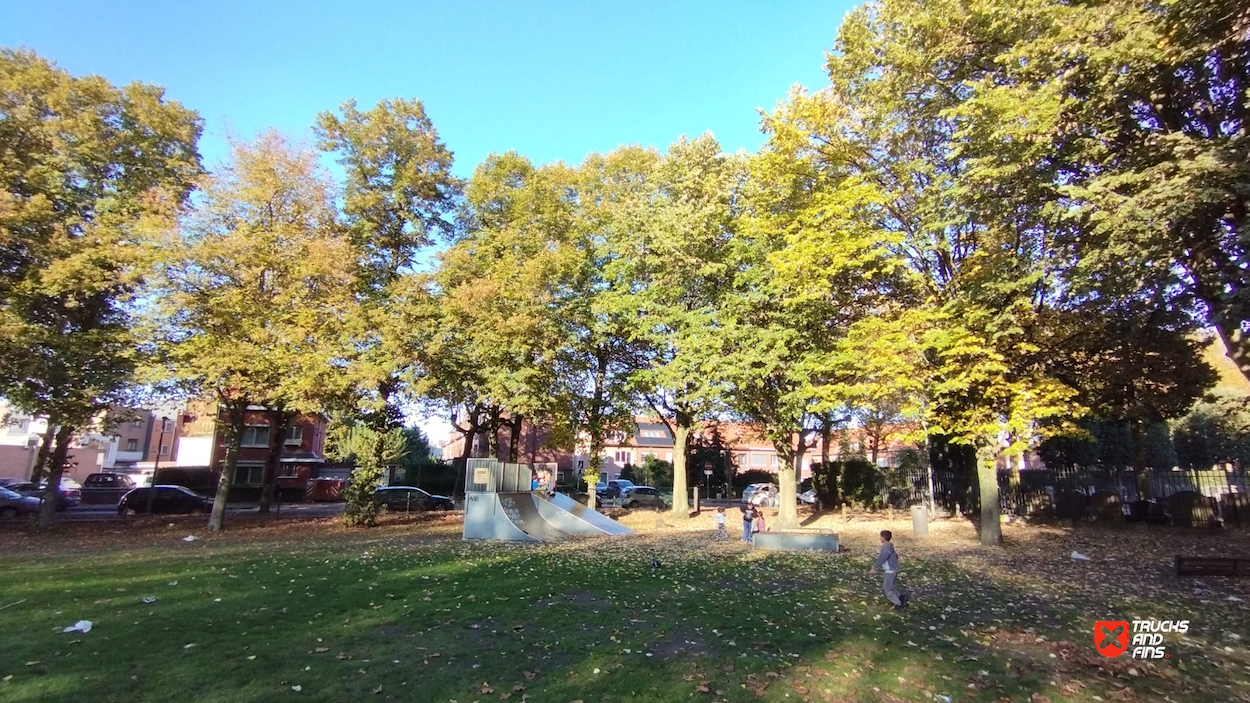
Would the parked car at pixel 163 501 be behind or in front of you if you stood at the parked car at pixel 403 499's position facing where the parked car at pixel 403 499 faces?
behind

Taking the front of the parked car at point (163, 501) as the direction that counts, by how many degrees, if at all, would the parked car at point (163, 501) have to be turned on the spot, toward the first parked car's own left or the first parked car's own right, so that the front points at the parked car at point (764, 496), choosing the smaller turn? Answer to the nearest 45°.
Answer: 0° — it already faces it

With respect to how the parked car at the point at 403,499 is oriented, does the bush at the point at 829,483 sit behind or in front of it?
in front

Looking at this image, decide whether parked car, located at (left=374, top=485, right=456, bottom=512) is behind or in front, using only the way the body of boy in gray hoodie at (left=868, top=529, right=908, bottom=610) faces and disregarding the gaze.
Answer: in front

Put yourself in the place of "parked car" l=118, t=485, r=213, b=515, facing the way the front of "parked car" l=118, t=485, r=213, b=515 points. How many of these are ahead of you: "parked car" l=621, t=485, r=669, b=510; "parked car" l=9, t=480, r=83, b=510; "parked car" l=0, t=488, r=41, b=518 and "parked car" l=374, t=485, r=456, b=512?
2

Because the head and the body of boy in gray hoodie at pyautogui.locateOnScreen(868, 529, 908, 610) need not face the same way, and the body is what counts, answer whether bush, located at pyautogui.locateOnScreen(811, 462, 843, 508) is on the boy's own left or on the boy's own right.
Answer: on the boy's own right

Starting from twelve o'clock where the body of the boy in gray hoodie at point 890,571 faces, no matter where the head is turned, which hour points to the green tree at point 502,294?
The green tree is roughly at 1 o'clock from the boy in gray hoodie.

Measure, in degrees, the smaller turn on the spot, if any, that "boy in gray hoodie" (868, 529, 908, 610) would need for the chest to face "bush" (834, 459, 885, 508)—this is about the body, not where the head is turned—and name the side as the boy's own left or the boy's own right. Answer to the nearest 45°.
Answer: approximately 90° to the boy's own right

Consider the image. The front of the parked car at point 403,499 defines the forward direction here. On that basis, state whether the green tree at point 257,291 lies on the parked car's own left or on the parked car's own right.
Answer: on the parked car's own right

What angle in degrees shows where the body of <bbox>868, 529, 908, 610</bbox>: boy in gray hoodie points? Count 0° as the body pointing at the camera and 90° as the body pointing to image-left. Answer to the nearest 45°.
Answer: approximately 90°

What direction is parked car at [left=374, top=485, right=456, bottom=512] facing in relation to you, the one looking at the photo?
facing to the right of the viewer

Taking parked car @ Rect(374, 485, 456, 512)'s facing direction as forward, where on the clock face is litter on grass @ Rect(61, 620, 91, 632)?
The litter on grass is roughly at 3 o'clock from the parked car.

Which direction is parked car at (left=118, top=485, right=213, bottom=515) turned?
to the viewer's right

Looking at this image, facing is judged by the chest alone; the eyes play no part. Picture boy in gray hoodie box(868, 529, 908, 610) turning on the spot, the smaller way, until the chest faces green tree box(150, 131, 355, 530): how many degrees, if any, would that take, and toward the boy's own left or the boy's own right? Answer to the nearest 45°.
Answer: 0° — they already face it

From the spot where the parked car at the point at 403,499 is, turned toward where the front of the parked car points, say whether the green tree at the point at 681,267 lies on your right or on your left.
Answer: on your right

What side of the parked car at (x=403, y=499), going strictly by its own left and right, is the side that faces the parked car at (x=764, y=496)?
front

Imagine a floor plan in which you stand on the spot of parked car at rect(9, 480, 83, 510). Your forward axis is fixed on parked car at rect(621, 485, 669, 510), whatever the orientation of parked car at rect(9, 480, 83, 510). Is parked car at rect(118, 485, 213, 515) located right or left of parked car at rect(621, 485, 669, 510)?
right

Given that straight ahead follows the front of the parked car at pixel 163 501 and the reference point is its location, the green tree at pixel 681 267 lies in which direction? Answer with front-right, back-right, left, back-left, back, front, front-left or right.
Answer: front-right
